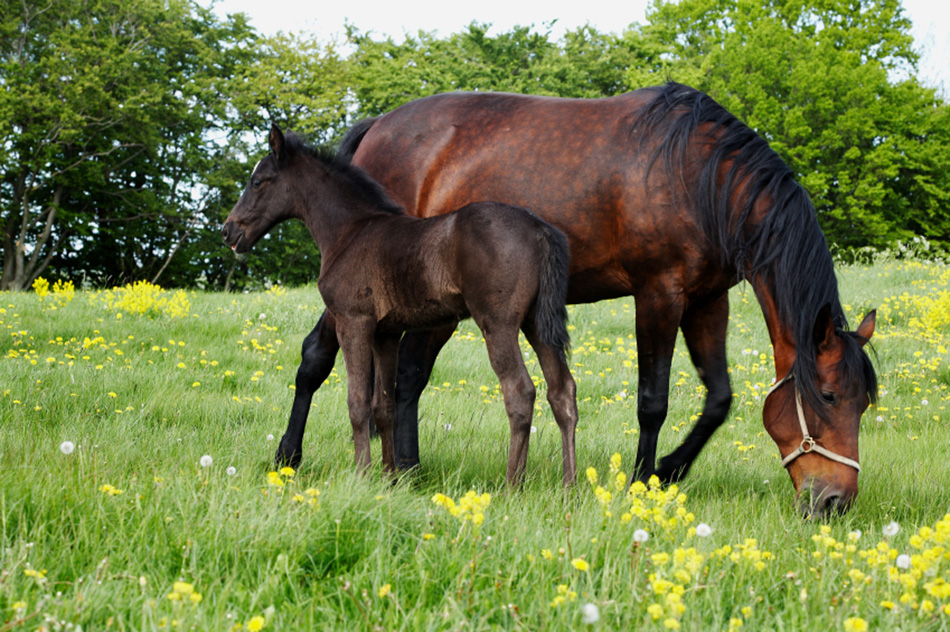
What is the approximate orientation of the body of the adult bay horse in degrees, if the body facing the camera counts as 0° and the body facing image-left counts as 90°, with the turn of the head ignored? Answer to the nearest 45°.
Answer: approximately 270°
